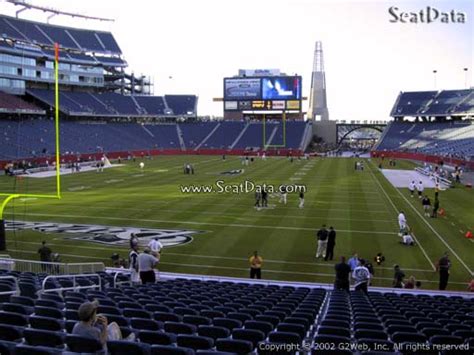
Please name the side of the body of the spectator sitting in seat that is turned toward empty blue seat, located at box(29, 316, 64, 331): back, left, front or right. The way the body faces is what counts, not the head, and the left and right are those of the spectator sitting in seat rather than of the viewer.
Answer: left

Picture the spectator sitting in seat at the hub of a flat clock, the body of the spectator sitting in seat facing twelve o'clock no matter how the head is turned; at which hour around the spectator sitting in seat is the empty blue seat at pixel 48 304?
The empty blue seat is roughly at 10 o'clock from the spectator sitting in seat.

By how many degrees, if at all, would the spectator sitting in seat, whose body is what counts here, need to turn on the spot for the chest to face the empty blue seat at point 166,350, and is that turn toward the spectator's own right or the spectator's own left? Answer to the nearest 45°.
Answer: approximately 90° to the spectator's own right

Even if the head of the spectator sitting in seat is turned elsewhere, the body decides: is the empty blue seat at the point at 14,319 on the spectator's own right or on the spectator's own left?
on the spectator's own left

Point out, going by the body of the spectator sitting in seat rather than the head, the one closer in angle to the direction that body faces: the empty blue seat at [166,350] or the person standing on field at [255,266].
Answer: the person standing on field

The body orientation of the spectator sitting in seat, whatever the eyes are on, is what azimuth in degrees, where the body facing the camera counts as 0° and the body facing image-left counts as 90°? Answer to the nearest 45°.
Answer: approximately 225°

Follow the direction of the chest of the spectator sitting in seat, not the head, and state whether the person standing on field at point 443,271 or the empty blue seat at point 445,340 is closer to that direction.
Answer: the person standing on field

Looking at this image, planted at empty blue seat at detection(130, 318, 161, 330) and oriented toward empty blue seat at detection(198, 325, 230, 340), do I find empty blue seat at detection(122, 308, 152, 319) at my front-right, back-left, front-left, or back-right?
back-left
